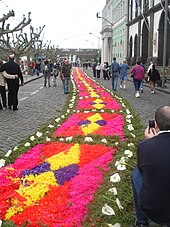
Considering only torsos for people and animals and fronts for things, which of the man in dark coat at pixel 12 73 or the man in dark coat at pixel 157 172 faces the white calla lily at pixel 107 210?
the man in dark coat at pixel 157 172

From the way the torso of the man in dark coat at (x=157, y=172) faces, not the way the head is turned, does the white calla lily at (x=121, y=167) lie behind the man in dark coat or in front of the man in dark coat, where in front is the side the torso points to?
in front

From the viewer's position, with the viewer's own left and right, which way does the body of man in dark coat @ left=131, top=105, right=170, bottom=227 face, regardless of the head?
facing away from the viewer and to the left of the viewer

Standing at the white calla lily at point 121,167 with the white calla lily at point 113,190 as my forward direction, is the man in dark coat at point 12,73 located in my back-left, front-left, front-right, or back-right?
back-right

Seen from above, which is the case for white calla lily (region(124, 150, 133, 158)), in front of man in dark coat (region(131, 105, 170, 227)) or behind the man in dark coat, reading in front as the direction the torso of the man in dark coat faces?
in front

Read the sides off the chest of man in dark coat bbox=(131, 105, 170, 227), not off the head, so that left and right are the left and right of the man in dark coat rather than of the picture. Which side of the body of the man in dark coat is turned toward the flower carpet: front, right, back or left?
front

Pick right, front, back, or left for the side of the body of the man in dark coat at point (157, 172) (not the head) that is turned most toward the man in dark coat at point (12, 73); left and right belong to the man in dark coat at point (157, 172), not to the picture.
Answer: front

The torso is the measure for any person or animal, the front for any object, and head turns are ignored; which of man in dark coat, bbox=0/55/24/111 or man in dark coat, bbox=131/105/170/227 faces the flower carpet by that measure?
man in dark coat, bbox=131/105/170/227
